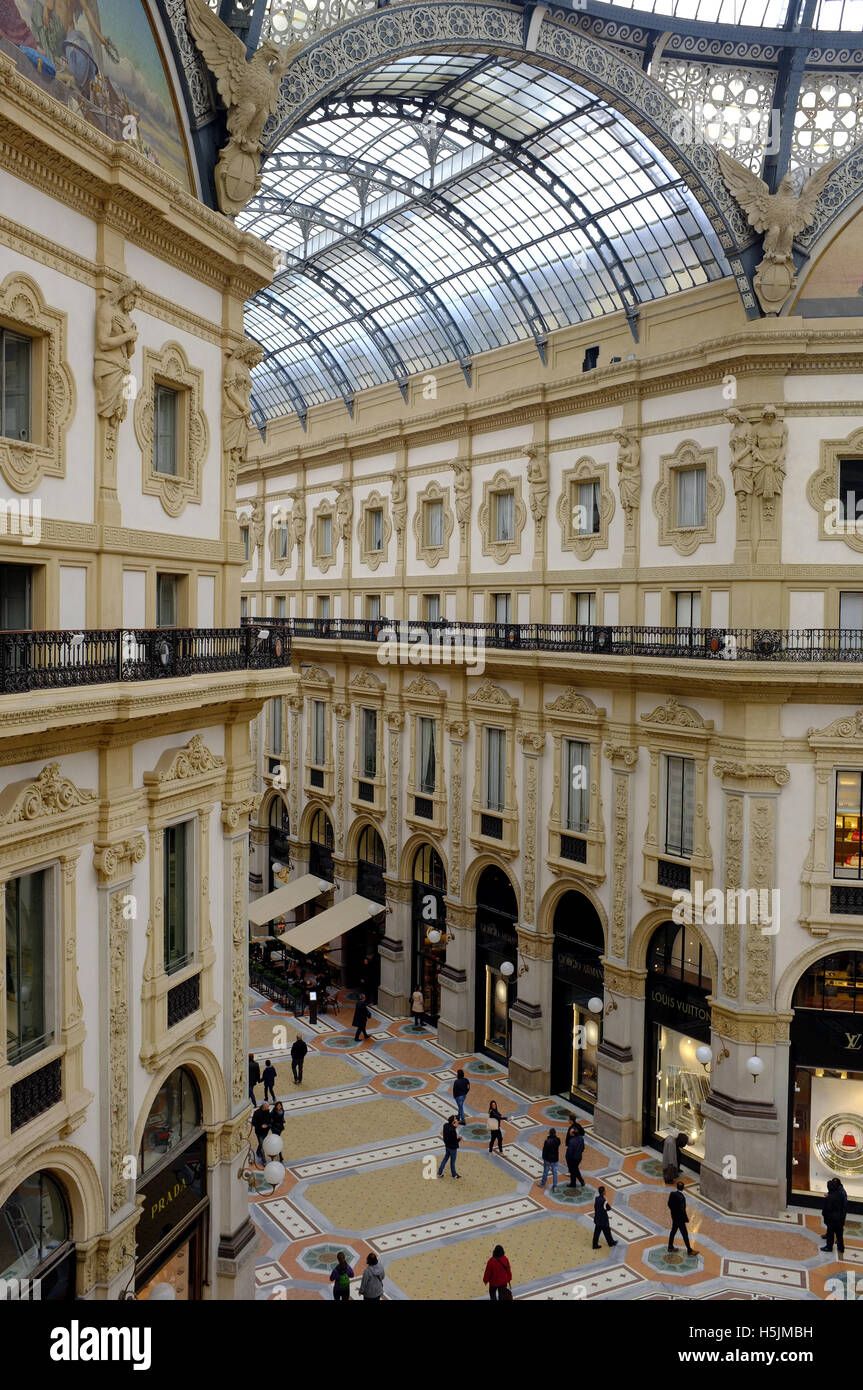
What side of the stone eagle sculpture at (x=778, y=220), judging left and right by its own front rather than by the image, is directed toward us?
front

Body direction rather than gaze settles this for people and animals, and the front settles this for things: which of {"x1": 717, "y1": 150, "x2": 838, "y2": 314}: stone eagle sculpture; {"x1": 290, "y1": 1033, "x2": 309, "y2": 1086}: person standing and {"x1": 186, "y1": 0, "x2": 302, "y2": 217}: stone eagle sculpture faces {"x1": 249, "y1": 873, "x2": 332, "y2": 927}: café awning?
the person standing

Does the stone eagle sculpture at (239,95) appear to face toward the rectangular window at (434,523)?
no

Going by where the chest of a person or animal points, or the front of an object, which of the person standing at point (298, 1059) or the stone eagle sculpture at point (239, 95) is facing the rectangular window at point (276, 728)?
the person standing

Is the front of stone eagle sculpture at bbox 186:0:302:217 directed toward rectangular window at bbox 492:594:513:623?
no

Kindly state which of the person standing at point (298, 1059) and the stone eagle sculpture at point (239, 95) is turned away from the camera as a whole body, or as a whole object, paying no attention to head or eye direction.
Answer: the person standing

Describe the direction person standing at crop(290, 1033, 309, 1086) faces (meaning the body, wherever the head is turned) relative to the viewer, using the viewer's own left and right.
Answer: facing away from the viewer

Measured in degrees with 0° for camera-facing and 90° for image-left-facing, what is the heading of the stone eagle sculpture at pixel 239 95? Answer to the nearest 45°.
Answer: approximately 315°

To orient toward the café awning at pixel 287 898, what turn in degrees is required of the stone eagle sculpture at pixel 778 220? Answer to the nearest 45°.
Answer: approximately 135° to its right

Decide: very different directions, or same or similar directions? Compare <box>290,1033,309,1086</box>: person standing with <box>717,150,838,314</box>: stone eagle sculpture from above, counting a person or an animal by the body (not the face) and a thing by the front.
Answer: very different directions

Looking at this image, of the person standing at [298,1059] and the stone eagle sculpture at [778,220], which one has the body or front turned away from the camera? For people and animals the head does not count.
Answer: the person standing

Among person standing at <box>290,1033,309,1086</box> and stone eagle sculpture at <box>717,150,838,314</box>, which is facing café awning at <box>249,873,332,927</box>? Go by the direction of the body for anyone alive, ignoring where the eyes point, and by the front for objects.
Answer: the person standing

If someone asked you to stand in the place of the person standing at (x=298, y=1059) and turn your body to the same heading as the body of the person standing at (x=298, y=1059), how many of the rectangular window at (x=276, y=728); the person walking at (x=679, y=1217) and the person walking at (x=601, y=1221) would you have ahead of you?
1

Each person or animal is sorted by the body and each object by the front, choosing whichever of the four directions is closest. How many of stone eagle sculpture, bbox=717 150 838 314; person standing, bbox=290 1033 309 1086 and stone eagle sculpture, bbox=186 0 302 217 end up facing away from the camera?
1
